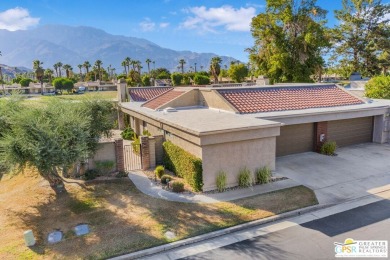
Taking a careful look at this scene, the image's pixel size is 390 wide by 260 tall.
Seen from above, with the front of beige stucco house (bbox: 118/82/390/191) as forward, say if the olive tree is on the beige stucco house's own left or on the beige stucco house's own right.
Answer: on the beige stucco house's own right

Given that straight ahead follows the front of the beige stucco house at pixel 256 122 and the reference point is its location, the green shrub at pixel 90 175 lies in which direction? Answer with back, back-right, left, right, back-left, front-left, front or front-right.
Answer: right

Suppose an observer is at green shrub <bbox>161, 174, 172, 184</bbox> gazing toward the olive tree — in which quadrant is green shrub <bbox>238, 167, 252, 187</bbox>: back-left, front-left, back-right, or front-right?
back-left

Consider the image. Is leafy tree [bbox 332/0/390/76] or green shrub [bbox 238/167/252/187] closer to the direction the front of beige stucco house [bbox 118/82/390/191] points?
the green shrub

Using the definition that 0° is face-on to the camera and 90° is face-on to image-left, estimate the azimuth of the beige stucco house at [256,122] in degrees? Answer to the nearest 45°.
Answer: approximately 315°

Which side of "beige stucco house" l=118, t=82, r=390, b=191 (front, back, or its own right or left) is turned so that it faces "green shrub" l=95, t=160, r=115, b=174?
right

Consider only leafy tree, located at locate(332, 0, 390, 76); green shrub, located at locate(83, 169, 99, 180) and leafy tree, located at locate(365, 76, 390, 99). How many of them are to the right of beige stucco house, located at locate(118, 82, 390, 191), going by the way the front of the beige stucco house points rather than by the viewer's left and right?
1

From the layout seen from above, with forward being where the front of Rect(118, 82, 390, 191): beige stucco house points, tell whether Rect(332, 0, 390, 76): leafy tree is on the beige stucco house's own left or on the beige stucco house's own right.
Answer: on the beige stucco house's own left

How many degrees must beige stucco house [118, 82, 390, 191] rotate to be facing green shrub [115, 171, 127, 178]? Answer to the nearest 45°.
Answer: approximately 90° to its right

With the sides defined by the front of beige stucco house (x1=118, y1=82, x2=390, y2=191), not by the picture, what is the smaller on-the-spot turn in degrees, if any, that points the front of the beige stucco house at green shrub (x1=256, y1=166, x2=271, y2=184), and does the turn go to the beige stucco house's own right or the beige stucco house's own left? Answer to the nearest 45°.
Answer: approximately 45° to the beige stucco house's own right

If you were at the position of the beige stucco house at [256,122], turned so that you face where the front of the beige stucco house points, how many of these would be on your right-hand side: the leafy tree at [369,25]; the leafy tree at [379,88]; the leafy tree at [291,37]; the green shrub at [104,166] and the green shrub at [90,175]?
2

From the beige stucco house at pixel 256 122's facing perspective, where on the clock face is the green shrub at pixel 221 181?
The green shrub is roughly at 2 o'clock from the beige stucco house.
